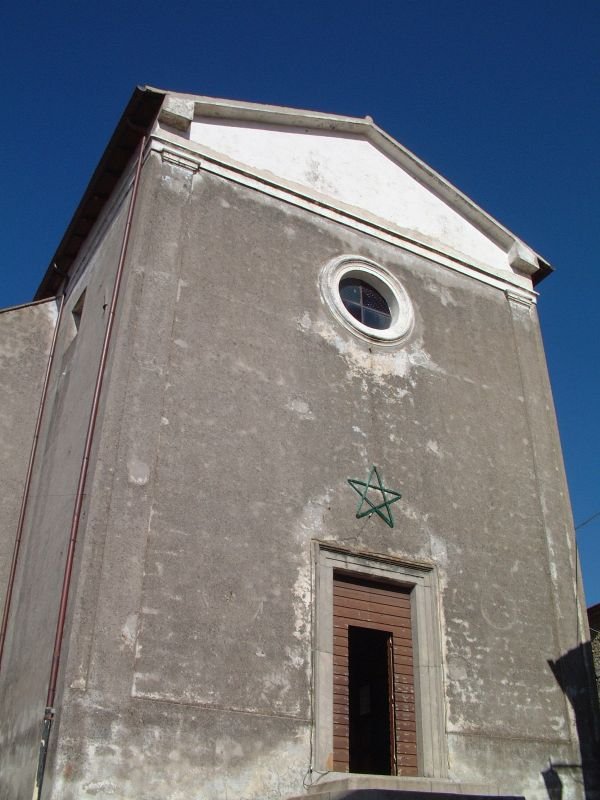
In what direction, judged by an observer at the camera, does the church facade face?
facing the viewer and to the right of the viewer
